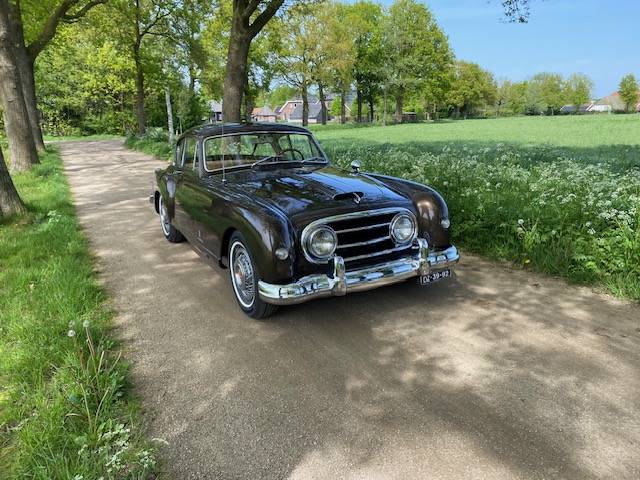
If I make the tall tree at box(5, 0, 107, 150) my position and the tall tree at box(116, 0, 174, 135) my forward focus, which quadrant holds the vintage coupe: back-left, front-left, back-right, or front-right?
back-right

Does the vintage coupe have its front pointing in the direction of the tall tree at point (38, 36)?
no

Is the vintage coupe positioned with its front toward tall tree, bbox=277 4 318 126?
no

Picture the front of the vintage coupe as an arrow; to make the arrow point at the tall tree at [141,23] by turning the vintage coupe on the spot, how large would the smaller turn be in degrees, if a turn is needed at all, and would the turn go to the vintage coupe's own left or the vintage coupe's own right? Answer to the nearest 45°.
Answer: approximately 135° to the vintage coupe's own left

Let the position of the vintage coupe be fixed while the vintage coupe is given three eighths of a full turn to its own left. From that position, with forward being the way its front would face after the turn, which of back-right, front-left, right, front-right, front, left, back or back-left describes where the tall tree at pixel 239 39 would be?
front

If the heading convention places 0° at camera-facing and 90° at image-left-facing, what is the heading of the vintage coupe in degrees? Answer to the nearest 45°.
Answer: approximately 315°
